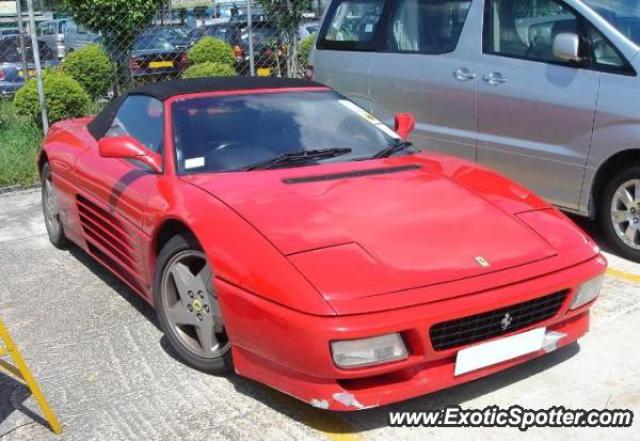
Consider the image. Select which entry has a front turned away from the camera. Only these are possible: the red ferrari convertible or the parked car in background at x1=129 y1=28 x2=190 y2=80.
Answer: the parked car in background

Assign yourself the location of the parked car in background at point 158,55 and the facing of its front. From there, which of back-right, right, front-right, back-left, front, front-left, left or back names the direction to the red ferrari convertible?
back

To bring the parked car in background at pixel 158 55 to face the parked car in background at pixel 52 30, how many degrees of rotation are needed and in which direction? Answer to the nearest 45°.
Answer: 0° — it already faces it

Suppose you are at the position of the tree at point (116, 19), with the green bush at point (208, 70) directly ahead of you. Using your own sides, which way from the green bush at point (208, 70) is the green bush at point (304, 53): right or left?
left

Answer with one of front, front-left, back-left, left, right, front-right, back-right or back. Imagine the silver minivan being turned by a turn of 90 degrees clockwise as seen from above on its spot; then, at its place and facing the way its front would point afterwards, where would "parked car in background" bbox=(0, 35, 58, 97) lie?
right

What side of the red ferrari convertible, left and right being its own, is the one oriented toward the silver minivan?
left

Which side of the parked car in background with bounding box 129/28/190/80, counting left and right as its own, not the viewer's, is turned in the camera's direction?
back

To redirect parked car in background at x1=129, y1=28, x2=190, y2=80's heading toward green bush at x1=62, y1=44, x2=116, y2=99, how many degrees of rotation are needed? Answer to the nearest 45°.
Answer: approximately 135° to its left

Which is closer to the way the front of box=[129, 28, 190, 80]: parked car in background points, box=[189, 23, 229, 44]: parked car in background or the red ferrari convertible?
the parked car in background

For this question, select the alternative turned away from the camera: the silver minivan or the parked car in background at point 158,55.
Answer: the parked car in background

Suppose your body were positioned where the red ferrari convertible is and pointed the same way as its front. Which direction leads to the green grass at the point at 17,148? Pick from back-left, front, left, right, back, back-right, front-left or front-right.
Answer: back

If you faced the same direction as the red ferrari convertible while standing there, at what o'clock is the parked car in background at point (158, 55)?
The parked car in background is roughly at 7 o'clock from the red ferrari convertible.
